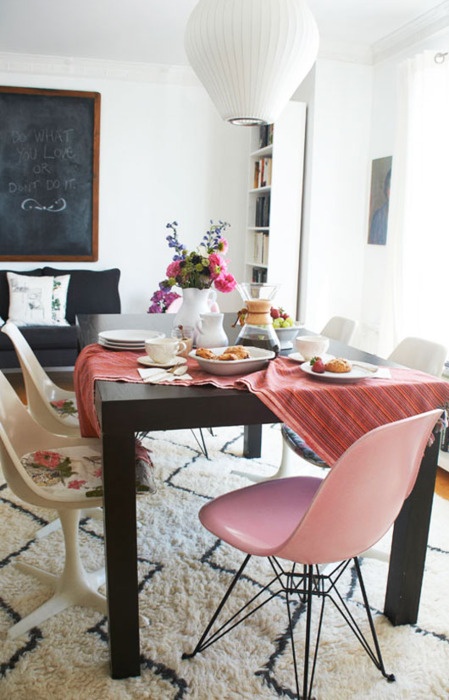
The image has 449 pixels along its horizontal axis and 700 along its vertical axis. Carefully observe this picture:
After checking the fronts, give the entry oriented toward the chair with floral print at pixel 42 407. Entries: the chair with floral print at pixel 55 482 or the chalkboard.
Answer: the chalkboard

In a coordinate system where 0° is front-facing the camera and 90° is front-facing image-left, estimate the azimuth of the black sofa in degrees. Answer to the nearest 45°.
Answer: approximately 0°

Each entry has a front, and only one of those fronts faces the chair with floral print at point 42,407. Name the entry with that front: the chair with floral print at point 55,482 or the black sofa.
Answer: the black sofa

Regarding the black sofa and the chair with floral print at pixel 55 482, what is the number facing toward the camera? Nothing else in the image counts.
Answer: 1

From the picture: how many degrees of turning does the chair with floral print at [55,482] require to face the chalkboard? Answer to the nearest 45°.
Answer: approximately 90° to its left

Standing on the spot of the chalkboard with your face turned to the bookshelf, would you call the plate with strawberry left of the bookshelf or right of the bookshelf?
right

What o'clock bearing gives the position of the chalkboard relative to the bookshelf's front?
The chalkboard is roughly at 2 o'clock from the bookshelf.

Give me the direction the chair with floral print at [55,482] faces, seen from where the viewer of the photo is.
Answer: facing to the right of the viewer
